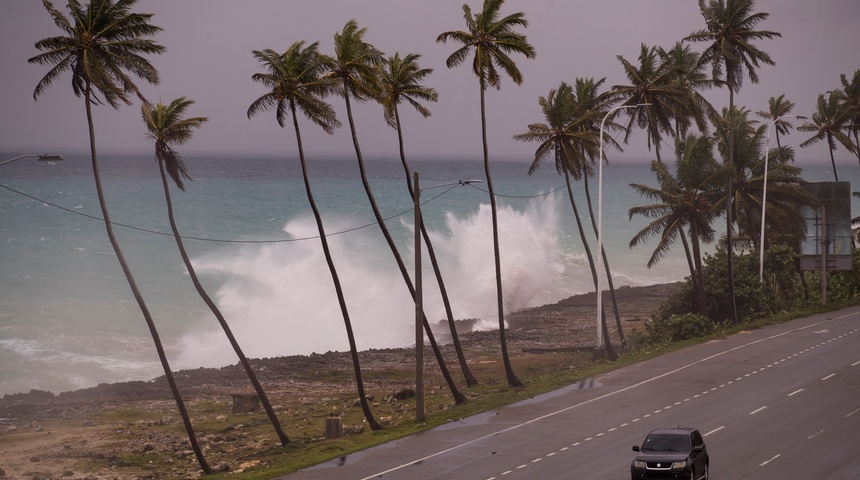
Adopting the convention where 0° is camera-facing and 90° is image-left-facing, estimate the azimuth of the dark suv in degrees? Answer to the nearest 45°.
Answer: approximately 45°

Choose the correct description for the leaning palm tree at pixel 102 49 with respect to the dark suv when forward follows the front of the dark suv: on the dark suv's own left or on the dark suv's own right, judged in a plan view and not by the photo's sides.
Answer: on the dark suv's own right

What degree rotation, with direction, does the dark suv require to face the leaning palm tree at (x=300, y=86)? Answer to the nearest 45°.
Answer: approximately 90° to its right
